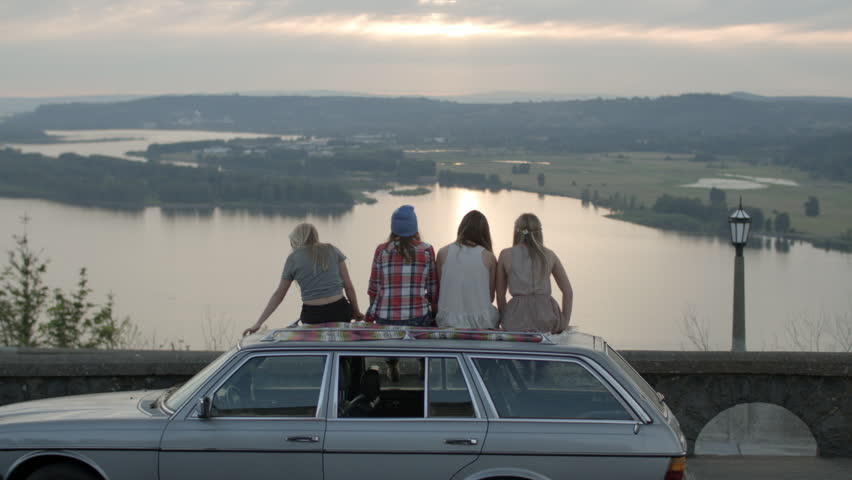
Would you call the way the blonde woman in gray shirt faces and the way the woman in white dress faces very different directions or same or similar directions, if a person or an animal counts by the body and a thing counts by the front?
same or similar directions

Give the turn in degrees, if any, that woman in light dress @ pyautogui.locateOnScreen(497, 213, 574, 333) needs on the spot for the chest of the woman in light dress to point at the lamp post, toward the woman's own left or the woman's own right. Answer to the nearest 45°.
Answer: approximately 45° to the woman's own right

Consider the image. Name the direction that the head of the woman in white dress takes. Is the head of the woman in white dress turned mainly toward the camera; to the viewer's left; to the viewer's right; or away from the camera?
away from the camera

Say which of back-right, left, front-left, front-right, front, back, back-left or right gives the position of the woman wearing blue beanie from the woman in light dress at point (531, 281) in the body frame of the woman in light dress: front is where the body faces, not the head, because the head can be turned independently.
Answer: left

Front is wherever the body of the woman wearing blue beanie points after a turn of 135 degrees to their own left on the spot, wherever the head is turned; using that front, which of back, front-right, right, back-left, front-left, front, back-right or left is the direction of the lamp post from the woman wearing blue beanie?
back

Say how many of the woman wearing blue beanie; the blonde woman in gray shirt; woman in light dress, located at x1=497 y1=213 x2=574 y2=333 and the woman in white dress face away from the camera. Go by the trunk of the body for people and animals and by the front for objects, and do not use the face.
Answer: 4

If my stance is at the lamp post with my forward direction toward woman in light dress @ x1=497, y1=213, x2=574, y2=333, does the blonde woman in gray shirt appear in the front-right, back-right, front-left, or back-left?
front-right

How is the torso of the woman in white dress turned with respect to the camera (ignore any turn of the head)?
away from the camera

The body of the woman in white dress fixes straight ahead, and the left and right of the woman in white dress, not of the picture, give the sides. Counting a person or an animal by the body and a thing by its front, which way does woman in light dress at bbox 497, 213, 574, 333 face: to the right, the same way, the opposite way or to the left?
the same way

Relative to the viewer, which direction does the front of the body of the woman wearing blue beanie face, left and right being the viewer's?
facing away from the viewer

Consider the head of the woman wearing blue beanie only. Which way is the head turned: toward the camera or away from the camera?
away from the camera

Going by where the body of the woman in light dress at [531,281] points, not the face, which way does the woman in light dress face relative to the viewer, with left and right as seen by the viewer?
facing away from the viewer

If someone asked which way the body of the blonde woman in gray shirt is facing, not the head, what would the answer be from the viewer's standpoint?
away from the camera

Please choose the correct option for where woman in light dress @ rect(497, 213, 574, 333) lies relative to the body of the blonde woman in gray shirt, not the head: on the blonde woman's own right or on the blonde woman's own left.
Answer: on the blonde woman's own right

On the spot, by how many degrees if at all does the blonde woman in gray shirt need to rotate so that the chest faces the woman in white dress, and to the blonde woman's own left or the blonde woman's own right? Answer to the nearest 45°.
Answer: approximately 135° to the blonde woman's own right
